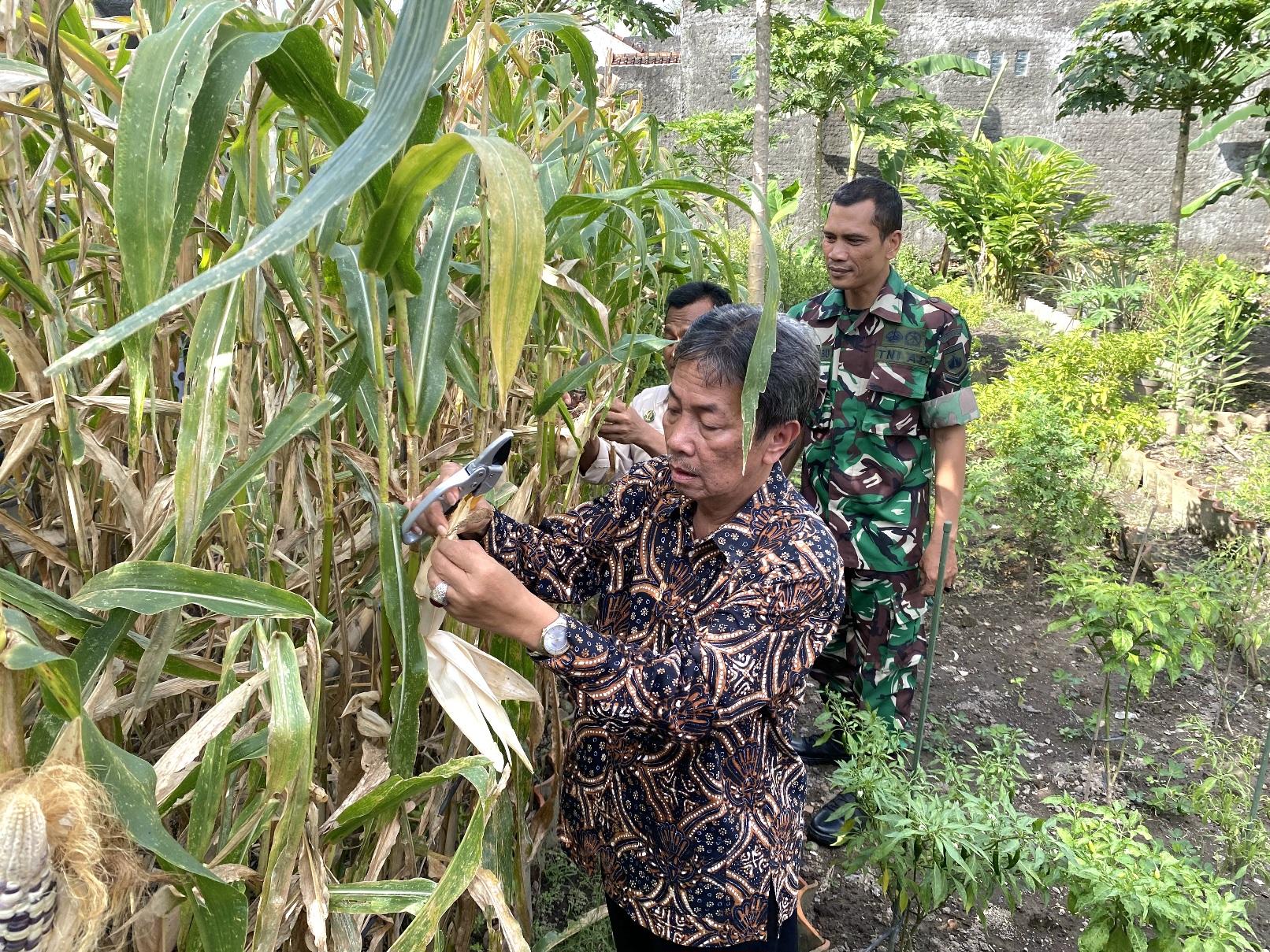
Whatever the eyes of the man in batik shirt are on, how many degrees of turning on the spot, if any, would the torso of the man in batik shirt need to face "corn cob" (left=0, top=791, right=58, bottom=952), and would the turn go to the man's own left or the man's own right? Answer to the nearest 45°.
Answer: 0° — they already face it

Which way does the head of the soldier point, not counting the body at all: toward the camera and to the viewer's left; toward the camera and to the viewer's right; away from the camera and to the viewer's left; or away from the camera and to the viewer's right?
toward the camera and to the viewer's left

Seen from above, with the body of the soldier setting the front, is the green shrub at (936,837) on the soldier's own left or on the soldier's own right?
on the soldier's own left

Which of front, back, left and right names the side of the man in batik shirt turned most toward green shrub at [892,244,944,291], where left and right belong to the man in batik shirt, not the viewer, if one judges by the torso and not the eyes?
back

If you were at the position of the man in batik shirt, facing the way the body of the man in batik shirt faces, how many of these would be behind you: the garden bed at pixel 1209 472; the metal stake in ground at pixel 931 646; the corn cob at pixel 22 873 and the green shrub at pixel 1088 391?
3

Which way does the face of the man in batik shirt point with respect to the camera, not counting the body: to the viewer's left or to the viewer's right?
to the viewer's left

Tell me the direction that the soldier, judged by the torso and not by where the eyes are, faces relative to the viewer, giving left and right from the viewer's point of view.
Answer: facing the viewer and to the left of the viewer

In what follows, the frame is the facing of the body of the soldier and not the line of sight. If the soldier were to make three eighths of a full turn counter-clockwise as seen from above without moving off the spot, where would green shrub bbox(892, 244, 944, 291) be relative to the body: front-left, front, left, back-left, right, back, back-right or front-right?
left

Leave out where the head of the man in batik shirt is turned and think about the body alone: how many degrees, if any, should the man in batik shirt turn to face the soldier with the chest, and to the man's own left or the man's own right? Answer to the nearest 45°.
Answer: approximately 180°

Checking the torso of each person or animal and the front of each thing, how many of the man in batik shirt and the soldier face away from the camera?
0

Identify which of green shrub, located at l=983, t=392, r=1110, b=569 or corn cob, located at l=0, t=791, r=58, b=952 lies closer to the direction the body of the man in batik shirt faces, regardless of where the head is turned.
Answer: the corn cob

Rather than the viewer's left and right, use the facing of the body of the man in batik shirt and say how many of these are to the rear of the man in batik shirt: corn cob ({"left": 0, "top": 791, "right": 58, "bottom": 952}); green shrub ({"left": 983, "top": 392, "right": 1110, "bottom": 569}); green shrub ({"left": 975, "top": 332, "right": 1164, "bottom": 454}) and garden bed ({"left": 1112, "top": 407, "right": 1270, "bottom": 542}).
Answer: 3

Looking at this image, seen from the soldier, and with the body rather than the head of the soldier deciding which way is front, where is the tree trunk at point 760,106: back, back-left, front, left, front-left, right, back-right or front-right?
back-right

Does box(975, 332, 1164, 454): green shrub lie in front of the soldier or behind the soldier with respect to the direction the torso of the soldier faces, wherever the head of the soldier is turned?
behind
